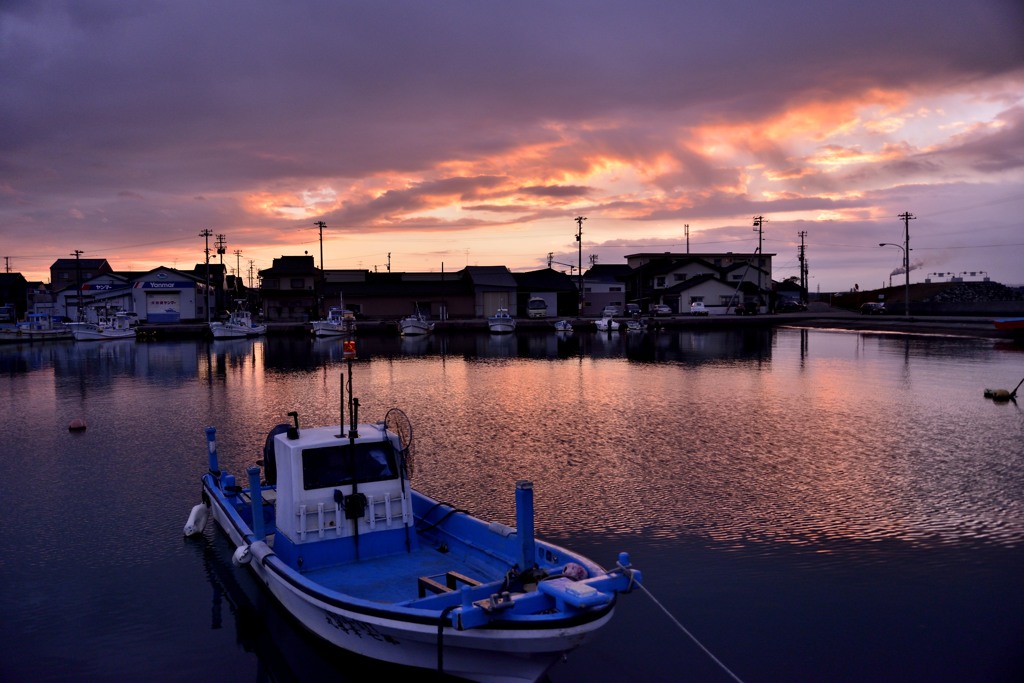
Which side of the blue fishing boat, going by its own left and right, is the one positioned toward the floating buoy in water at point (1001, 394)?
left

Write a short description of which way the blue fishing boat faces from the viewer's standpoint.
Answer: facing the viewer and to the right of the viewer
